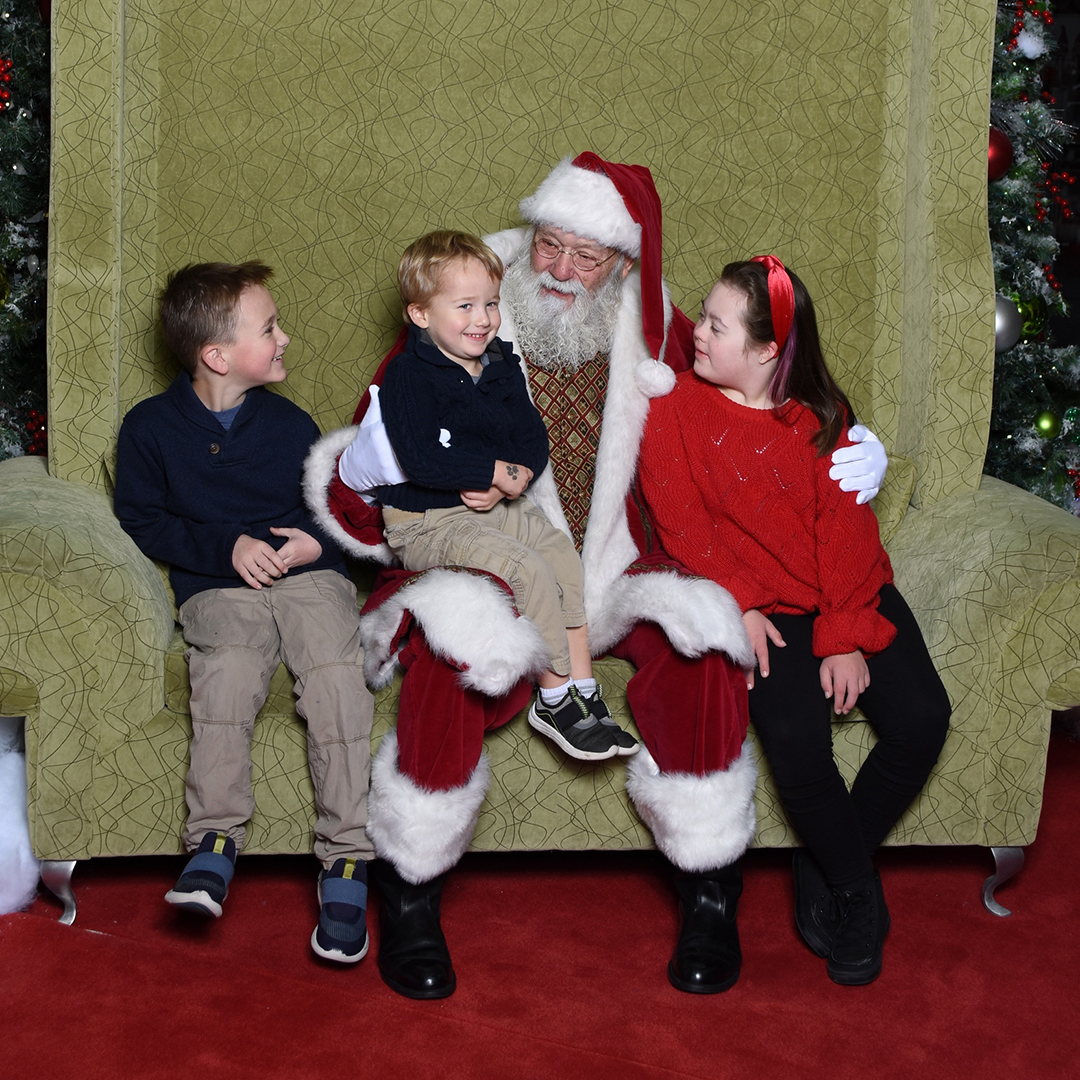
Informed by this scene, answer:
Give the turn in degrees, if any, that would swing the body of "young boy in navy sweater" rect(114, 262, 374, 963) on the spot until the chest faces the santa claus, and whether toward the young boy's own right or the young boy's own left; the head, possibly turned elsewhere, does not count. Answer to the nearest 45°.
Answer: approximately 45° to the young boy's own left

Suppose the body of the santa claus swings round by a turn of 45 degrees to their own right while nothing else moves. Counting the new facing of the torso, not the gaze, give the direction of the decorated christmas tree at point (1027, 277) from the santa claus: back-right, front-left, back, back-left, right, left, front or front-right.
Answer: back

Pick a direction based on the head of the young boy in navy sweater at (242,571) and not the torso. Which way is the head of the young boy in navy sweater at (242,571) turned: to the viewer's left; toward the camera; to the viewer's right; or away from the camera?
to the viewer's right

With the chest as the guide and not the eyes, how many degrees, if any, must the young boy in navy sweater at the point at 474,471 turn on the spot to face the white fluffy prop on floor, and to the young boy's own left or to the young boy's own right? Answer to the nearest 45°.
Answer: approximately 135° to the young boy's own right

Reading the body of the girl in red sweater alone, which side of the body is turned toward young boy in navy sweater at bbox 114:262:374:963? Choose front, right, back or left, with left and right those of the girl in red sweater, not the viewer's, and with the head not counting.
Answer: right

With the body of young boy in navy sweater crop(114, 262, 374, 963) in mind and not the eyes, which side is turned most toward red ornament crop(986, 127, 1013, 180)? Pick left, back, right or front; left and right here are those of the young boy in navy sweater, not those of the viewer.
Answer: left

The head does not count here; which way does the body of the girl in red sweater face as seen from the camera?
toward the camera

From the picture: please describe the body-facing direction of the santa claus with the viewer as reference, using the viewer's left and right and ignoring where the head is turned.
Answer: facing the viewer

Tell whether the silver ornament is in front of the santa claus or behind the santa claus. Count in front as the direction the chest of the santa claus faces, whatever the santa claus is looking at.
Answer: behind

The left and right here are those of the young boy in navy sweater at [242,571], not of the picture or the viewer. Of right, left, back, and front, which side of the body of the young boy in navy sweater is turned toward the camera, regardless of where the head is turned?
front

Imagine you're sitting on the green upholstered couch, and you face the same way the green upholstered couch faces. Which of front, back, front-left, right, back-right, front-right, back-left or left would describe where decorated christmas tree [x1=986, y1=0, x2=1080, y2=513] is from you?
back-left

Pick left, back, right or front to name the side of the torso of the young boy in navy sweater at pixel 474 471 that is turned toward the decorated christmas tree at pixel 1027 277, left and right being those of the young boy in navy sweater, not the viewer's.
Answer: left

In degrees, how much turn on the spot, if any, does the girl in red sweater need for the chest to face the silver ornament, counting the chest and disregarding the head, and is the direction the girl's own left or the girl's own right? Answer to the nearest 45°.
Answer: approximately 180°
